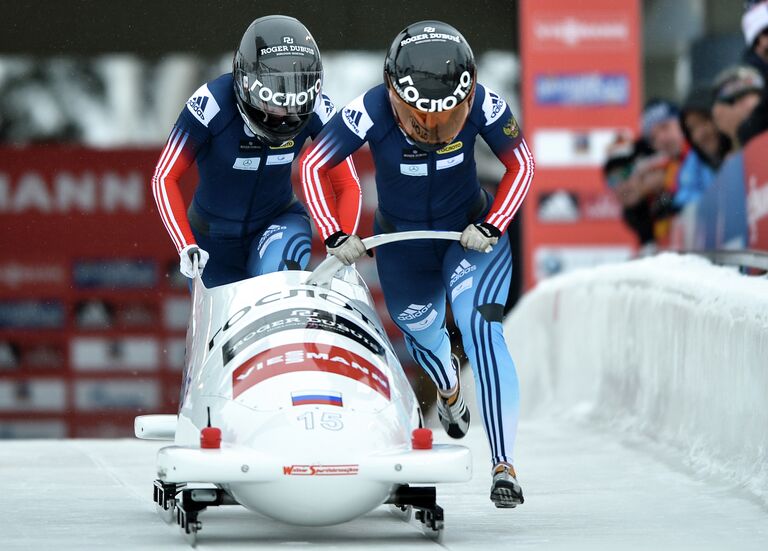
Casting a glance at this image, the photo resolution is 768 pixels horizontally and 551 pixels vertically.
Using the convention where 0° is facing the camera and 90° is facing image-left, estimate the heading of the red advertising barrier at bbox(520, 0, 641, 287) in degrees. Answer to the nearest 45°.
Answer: approximately 0°

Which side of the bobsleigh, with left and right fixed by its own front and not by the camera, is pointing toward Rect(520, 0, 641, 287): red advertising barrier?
back

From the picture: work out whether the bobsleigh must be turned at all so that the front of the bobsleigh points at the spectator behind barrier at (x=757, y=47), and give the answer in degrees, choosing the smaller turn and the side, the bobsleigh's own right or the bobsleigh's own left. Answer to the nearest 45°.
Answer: approximately 135° to the bobsleigh's own left

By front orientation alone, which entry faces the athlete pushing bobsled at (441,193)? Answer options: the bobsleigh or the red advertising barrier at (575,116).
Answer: the red advertising barrier

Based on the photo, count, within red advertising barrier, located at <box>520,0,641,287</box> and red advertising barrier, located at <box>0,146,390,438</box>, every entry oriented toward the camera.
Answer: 2

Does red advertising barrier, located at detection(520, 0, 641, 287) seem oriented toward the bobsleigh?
yes
